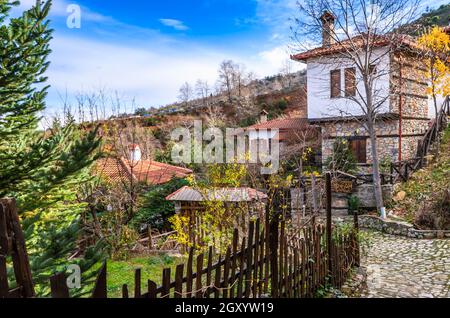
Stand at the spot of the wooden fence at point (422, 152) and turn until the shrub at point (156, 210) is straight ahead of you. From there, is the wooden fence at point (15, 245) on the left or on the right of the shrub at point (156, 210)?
left

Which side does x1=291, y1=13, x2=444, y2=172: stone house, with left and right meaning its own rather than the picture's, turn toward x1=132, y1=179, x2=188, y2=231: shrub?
front

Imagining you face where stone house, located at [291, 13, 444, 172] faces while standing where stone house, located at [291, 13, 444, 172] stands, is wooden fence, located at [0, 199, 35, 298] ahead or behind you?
ahead

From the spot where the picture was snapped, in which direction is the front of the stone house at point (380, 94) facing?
facing the viewer and to the left of the viewer

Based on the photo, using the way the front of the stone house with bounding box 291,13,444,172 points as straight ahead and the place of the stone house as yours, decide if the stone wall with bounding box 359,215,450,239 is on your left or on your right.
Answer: on your left

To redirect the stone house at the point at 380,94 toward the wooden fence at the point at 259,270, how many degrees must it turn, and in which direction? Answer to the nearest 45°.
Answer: approximately 45° to its left

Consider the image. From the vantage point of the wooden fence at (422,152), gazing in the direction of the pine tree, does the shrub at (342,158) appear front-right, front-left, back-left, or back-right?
front-right

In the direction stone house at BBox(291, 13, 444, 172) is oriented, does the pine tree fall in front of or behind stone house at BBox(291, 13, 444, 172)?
in front
